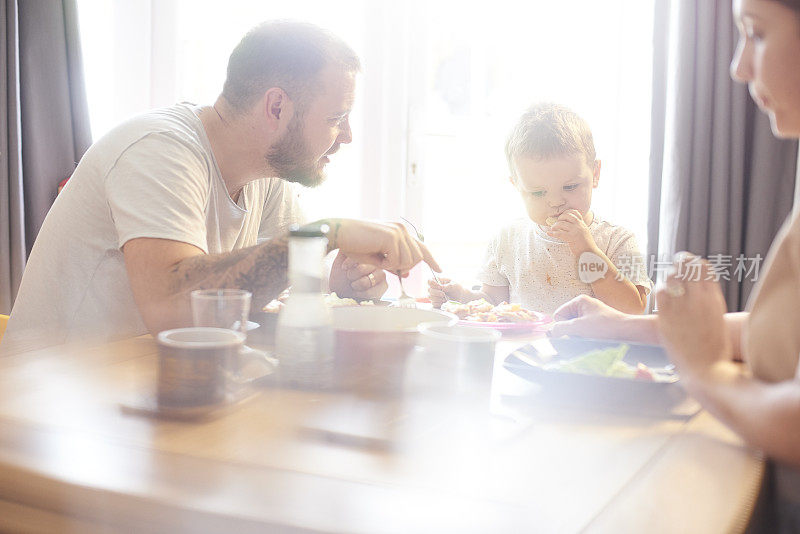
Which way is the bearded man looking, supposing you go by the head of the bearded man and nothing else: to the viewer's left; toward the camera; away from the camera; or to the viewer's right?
to the viewer's right

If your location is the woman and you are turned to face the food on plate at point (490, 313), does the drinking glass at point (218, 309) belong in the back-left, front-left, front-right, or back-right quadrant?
front-left

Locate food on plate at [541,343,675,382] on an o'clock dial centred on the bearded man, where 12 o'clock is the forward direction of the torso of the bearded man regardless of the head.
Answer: The food on plate is roughly at 2 o'clock from the bearded man.

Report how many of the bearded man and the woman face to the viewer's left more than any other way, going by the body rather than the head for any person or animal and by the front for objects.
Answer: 1

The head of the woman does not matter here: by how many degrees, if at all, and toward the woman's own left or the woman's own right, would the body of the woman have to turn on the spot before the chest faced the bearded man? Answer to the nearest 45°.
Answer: approximately 45° to the woman's own right

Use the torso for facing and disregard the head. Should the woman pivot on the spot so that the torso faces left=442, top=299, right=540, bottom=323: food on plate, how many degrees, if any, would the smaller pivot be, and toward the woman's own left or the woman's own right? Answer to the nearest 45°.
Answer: approximately 45° to the woman's own right

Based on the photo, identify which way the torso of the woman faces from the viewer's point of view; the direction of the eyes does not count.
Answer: to the viewer's left

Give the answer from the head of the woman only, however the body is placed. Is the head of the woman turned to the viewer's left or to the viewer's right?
to the viewer's left

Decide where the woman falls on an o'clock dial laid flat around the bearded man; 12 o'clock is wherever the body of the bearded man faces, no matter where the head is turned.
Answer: The woman is roughly at 2 o'clock from the bearded man.

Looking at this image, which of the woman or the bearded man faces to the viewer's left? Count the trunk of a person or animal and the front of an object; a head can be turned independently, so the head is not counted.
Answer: the woman

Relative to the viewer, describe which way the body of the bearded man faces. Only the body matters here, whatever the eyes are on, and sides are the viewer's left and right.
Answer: facing to the right of the viewer
